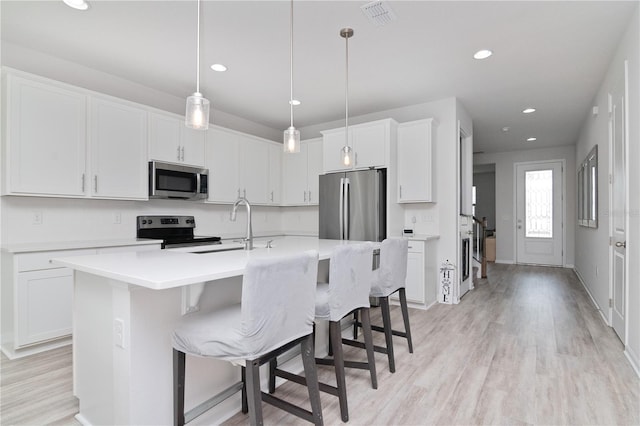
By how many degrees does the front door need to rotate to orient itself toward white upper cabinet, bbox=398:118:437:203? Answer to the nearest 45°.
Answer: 0° — it already faces it

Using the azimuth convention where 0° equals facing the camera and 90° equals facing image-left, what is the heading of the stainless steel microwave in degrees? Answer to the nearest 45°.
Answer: approximately 315°

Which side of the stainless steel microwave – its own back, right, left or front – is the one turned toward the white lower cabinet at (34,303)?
right
